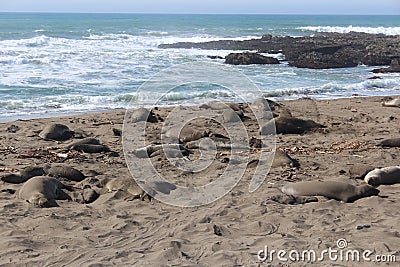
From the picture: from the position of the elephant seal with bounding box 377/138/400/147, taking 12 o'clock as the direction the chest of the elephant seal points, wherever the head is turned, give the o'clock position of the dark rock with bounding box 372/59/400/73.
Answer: The dark rock is roughly at 3 o'clock from the elephant seal.

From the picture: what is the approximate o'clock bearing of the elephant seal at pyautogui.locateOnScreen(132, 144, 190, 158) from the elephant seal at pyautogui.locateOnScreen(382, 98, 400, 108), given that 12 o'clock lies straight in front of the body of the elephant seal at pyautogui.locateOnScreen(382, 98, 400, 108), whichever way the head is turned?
the elephant seal at pyautogui.locateOnScreen(132, 144, 190, 158) is roughly at 10 o'clock from the elephant seal at pyautogui.locateOnScreen(382, 98, 400, 108).

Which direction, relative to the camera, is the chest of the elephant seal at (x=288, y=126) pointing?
to the viewer's left

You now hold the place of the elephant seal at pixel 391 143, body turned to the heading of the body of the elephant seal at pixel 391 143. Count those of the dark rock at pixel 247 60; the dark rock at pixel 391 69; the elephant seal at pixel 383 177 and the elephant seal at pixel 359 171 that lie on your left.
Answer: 2

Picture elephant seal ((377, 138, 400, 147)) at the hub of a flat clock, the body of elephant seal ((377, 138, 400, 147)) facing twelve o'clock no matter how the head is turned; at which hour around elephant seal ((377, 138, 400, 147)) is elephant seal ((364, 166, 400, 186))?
elephant seal ((364, 166, 400, 186)) is roughly at 9 o'clock from elephant seal ((377, 138, 400, 147)).

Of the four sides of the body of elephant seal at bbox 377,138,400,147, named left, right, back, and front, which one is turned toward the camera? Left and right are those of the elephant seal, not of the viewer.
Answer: left

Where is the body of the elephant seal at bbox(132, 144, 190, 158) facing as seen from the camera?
to the viewer's left

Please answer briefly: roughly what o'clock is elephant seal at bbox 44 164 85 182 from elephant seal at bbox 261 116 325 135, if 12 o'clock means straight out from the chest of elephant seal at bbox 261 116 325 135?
elephant seal at bbox 44 164 85 182 is roughly at 10 o'clock from elephant seal at bbox 261 116 325 135.

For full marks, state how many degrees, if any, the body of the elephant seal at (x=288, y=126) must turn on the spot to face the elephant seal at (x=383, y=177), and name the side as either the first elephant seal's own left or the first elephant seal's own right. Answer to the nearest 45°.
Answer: approximately 90° to the first elephant seal's own left
